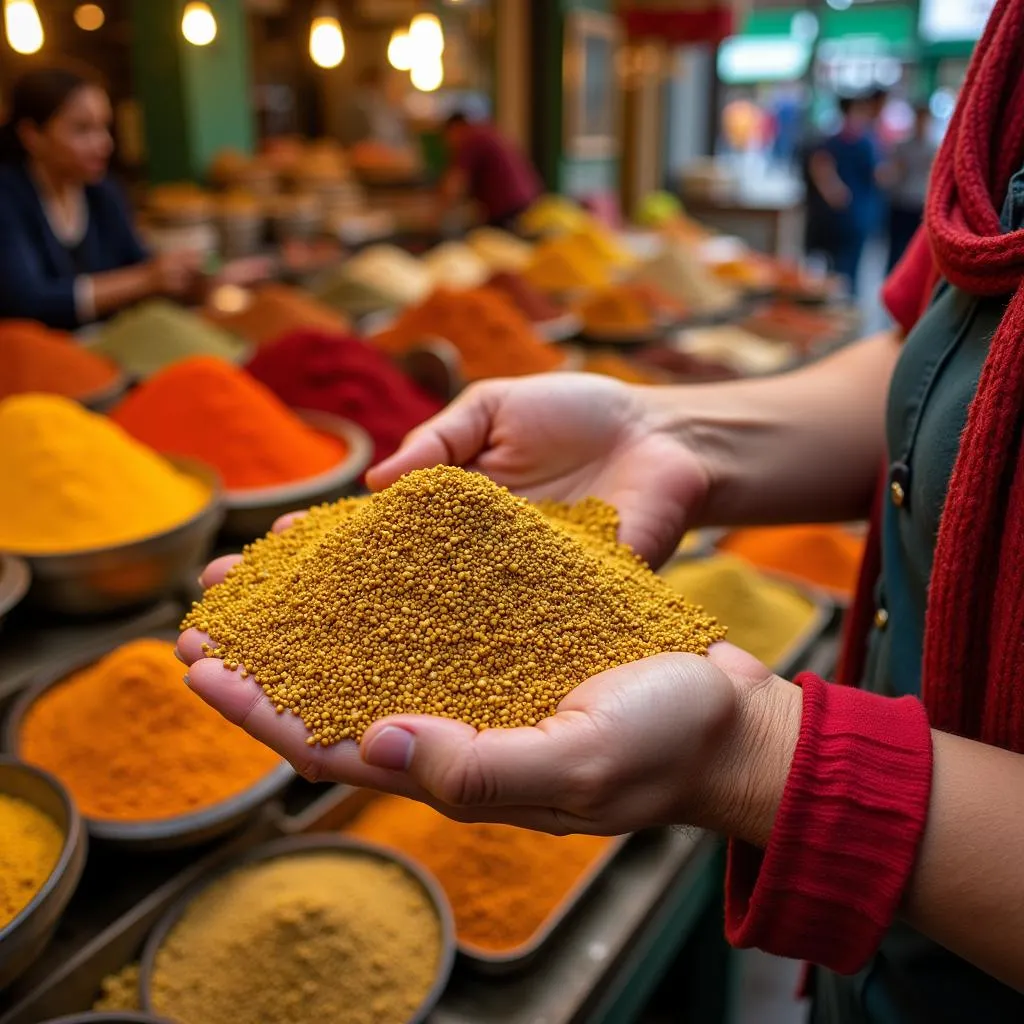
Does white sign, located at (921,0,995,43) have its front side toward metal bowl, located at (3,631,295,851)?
yes

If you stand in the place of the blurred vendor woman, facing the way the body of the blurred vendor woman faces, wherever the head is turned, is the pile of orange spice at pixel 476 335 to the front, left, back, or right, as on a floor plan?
front

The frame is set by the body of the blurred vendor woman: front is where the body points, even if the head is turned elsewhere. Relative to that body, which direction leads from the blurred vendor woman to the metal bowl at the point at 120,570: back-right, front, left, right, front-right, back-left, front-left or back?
front-right

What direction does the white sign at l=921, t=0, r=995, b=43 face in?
toward the camera

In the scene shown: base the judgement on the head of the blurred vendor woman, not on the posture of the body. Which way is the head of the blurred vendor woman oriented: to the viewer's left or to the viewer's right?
to the viewer's right

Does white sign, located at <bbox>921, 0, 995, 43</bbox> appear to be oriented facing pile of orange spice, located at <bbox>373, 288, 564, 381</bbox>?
yes

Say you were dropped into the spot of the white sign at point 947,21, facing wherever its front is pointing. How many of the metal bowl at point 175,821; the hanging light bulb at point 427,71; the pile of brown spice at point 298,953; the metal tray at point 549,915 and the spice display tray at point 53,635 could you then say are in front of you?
5

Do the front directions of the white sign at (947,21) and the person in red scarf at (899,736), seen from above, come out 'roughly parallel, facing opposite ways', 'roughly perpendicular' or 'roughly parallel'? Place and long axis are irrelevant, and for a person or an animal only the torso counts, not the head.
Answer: roughly perpendicular

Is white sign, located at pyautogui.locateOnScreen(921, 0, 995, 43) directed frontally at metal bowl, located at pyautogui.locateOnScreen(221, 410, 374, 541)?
yes

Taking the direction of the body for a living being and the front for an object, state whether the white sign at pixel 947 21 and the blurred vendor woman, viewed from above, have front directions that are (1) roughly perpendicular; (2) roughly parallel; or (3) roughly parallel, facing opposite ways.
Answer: roughly perpendicular

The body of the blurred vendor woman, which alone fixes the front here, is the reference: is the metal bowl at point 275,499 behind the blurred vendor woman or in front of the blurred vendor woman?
in front

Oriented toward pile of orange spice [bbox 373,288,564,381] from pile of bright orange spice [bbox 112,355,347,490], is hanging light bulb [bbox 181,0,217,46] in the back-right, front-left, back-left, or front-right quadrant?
front-left

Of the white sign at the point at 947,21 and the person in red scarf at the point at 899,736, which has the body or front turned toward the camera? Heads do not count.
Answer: the white sign

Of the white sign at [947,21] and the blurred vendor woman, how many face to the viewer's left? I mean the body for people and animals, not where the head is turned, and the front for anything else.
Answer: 0

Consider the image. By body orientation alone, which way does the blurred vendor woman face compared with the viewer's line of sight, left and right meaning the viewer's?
facing the viewer and to the right of the viewer

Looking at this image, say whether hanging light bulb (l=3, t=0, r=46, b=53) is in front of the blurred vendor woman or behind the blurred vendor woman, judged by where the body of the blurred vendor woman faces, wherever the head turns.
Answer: behind

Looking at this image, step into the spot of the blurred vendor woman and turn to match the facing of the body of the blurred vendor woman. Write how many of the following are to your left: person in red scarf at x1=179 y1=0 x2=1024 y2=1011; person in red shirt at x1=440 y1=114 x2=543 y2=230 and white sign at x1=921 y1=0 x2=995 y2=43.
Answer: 2

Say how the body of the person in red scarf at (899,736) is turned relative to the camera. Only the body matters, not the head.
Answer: to the viewer's left

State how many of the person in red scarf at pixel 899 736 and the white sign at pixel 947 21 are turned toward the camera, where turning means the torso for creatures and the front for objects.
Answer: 1
